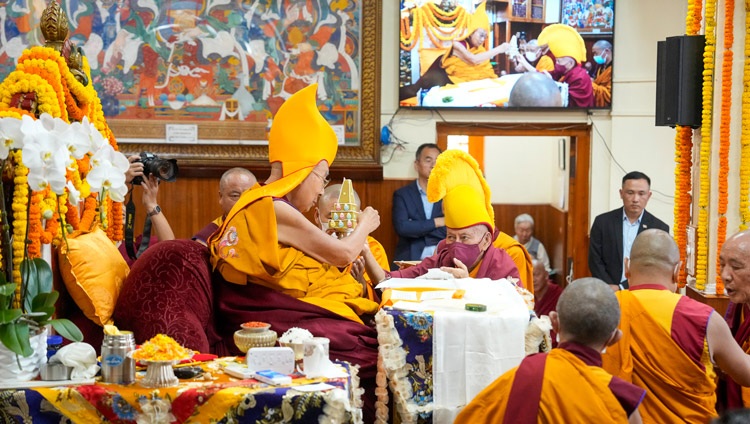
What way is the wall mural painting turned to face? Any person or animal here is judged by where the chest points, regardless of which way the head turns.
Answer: toward the camera

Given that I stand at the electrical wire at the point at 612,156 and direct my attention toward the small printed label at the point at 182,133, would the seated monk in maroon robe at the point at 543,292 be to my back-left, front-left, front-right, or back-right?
front-left

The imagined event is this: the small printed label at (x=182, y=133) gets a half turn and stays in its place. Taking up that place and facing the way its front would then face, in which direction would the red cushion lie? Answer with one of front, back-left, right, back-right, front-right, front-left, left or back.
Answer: back

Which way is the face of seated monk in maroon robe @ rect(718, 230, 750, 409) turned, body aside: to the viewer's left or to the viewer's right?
to the viewer's left

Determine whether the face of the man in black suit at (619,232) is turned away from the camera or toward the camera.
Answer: toward the camera

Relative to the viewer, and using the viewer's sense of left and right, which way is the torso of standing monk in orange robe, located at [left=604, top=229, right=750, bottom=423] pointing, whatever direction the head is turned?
facing away from the viewer

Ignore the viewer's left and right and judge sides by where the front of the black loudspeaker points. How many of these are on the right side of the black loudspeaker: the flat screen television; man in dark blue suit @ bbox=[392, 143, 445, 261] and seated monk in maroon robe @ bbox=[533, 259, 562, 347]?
3

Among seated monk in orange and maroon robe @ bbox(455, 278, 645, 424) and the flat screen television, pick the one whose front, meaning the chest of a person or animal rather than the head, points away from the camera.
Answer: the seated monk in orange and maroon robe

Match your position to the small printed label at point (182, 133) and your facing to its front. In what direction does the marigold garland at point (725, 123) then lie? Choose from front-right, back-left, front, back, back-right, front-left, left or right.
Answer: front-left

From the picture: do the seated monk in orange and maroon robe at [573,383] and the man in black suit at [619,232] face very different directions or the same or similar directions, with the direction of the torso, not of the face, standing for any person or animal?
very different directions

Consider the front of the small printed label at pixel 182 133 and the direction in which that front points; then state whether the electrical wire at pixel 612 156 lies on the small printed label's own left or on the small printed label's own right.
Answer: on the small printed label's own left

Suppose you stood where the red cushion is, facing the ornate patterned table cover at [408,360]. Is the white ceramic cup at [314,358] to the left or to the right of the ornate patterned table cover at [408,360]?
right

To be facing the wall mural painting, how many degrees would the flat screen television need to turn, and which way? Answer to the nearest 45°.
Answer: approximately 90° to its right

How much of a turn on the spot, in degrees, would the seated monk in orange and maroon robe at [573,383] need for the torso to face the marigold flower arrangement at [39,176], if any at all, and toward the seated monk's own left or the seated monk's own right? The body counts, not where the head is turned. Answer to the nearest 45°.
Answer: approximately 90° to the seated monk's own left

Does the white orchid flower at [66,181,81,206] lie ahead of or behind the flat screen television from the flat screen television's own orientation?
ahead

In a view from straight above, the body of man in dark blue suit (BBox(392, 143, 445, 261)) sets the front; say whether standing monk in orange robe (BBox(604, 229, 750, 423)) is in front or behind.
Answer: in front

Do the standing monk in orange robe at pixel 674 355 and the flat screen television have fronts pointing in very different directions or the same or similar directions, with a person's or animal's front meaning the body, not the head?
very different directions
